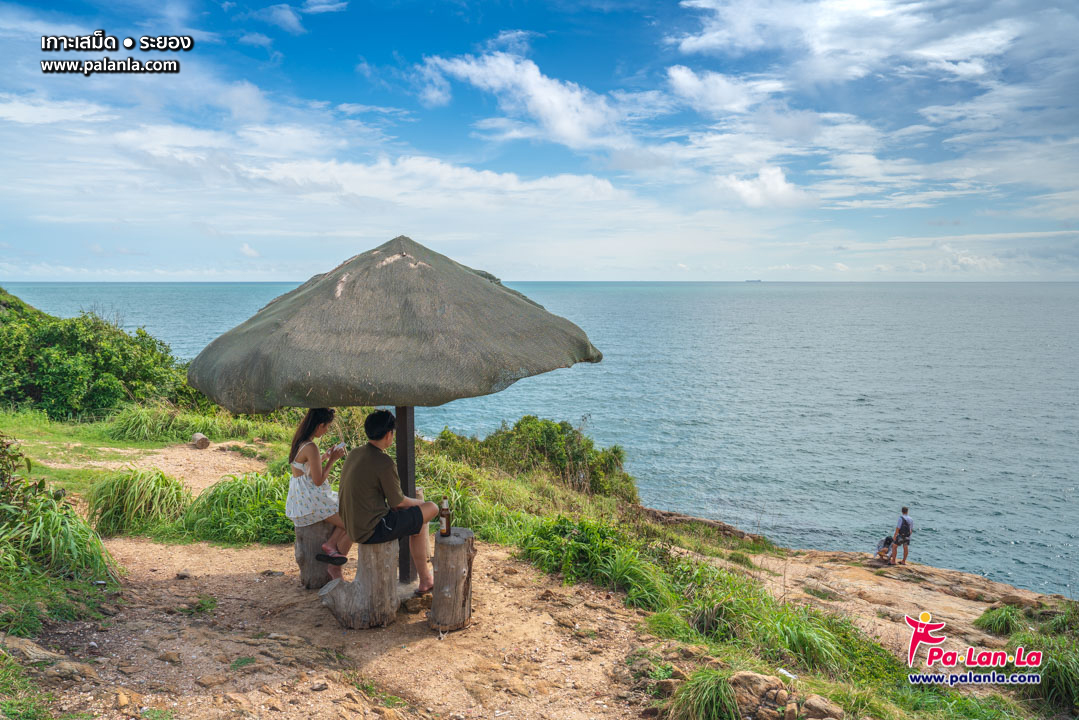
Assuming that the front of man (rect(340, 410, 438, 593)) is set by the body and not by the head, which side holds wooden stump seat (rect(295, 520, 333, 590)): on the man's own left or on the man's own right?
on the man's own left

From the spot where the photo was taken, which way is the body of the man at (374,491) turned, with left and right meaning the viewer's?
facing away from the viewer and to the right of the viewer

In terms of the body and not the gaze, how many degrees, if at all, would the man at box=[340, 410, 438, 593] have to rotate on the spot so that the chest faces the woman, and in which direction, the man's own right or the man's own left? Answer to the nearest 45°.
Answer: approximately 90° to the man's own left

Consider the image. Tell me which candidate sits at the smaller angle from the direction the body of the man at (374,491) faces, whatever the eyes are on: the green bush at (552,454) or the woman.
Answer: the green bush

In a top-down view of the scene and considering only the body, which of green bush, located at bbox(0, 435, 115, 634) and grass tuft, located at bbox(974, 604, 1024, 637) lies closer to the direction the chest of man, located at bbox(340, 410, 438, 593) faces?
the grass tuft

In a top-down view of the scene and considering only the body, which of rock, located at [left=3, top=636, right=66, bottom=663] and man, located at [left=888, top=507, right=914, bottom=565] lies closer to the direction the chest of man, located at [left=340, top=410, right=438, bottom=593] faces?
the man

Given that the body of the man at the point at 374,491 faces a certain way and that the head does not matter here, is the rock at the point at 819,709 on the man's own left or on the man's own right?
on the man's own right

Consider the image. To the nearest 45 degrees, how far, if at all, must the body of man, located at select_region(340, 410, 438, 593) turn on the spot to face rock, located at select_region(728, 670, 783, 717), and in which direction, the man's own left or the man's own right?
approximately 90° to the man's own right

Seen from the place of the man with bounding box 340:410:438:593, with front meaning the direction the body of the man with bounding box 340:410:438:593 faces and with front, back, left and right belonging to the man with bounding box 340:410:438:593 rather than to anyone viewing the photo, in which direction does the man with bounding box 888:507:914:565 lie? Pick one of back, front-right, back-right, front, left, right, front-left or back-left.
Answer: front
